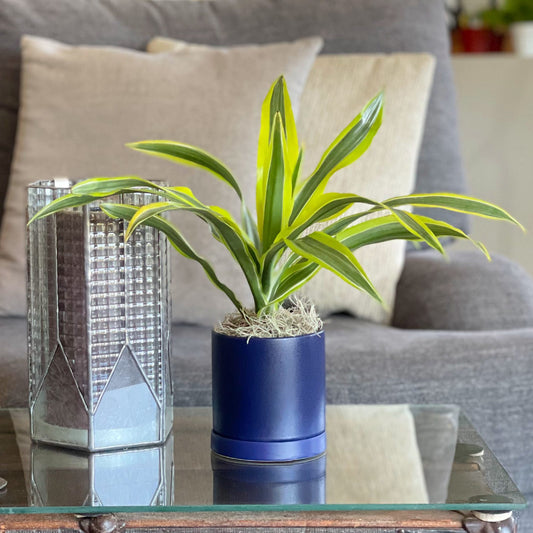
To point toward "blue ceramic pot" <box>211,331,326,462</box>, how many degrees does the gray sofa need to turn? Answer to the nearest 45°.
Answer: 0° — it already faces it

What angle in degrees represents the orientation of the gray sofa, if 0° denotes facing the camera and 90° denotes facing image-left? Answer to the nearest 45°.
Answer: approximately 0°

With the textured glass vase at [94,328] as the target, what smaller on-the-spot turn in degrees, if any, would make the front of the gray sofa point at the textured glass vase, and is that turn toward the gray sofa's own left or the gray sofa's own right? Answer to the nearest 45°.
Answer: approximately 45° to the gray sofa's own right

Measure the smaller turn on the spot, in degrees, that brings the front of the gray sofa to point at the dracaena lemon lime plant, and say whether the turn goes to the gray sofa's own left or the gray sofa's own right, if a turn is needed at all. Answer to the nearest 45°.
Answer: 0° — it already faces it
